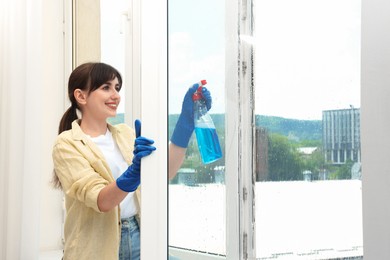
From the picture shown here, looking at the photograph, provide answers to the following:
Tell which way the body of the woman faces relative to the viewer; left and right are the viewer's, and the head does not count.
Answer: facing the viewer and to the right of the viewer

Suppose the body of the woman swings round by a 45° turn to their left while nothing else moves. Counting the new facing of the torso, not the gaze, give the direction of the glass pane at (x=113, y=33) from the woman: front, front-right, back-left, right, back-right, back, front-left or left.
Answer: left

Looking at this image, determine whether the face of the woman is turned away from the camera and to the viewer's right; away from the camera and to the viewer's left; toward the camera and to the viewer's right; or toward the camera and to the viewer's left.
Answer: toward the camera and to the viewer's right
